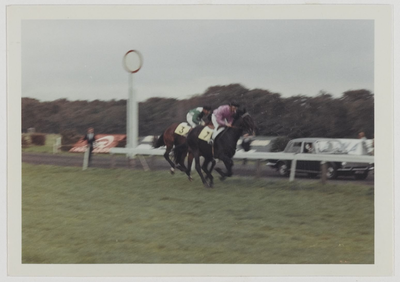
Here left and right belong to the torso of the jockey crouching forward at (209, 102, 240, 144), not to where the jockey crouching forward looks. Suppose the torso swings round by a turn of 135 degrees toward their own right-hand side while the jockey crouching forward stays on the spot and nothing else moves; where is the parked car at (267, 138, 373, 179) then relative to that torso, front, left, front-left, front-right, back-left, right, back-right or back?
back-left

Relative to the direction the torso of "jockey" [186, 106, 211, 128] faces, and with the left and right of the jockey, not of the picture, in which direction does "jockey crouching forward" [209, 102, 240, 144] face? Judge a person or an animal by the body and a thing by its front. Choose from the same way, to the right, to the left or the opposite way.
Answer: the same way

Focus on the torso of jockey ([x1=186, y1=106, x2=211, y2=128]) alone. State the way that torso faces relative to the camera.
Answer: to the viewer's right

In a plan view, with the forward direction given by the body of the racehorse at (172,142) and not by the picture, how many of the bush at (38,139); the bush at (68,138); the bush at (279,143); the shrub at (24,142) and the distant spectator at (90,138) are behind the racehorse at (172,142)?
4

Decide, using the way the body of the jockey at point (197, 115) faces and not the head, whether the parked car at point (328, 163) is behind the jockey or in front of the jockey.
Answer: in front

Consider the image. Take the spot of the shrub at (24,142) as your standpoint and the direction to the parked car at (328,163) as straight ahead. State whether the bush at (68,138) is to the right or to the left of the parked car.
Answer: left

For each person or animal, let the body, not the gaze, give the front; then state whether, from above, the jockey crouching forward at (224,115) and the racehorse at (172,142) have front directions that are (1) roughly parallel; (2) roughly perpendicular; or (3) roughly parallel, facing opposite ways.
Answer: roughly parallel

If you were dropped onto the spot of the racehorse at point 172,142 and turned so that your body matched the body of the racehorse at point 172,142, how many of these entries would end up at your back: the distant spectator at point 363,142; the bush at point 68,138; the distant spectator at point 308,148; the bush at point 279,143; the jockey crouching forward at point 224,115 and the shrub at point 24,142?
2

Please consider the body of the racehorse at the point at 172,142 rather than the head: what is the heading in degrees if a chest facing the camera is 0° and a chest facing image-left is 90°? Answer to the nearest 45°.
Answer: approximately 270°

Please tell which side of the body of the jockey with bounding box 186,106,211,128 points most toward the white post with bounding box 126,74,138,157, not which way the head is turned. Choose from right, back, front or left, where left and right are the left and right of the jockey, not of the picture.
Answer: back

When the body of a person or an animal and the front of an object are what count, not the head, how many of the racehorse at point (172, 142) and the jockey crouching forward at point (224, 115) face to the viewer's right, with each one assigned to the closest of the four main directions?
2

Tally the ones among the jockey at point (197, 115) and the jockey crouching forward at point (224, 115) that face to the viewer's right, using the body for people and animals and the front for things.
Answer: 2

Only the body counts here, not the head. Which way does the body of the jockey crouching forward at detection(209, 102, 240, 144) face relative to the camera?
to the viewer's right
